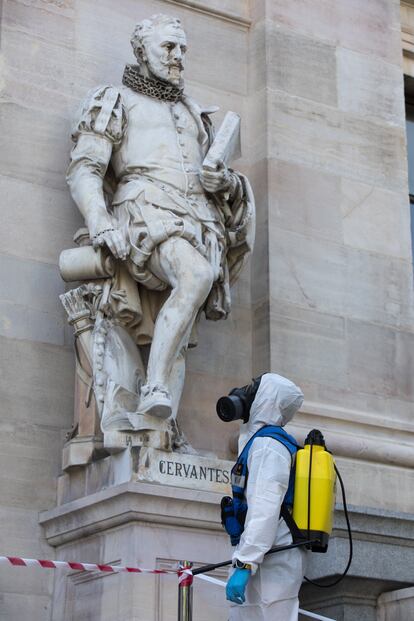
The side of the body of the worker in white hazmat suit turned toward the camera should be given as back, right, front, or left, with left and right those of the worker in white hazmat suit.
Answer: left

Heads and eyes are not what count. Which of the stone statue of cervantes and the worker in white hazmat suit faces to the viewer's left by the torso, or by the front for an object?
the worker in white hazmat suit

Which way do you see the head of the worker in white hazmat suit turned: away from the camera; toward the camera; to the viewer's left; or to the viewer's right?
to the viewer's left

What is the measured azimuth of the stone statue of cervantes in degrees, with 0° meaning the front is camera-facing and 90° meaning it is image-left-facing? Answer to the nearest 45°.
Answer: approximately 315°

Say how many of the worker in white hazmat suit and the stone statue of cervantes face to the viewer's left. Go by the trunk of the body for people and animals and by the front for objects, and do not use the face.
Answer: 1

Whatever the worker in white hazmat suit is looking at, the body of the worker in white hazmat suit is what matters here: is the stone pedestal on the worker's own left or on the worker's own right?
on the worker's own right
